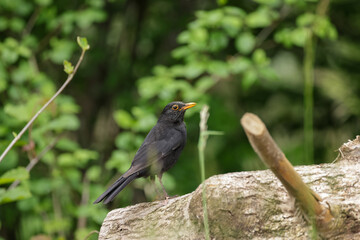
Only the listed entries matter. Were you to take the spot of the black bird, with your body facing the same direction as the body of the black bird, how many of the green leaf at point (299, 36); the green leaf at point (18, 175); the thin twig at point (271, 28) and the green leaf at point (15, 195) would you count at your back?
2

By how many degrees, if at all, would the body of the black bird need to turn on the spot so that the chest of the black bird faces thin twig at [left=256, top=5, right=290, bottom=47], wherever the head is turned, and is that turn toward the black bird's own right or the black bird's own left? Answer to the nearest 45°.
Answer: approximately 45° to the black bird's own left

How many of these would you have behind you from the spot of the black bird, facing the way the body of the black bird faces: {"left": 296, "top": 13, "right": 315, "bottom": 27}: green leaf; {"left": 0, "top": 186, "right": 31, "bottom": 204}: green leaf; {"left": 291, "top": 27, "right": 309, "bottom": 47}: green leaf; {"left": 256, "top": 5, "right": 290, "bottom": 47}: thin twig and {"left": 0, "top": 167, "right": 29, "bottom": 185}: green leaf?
2

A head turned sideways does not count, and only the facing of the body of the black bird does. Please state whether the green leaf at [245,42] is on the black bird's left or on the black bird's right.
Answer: on the black bird's left

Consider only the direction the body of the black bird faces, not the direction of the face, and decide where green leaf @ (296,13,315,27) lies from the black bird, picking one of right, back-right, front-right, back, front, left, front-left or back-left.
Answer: front-left

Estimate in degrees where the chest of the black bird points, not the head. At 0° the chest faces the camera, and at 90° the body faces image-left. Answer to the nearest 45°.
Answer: approximately 270°

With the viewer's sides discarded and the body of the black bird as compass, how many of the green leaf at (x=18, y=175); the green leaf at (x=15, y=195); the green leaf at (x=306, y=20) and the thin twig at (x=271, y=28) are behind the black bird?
2

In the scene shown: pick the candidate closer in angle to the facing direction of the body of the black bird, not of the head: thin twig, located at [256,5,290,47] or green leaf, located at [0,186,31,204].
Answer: the thin twig

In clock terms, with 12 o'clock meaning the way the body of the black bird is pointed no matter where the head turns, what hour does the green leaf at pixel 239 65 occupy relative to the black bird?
The green leaf is roughly at 10 o'clock from the black bird.

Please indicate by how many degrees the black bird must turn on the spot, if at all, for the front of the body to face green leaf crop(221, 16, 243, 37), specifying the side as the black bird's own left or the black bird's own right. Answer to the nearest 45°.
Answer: approximately 45° to the black bird's own left

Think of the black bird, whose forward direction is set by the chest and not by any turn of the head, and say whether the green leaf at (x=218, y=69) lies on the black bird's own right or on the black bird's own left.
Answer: on the black bird's own left
